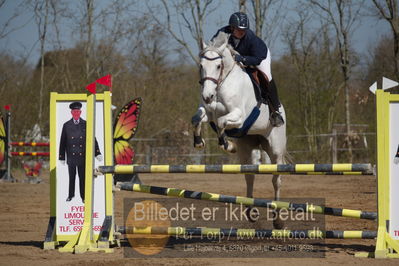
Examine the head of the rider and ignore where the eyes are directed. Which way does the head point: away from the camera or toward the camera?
toward the camera

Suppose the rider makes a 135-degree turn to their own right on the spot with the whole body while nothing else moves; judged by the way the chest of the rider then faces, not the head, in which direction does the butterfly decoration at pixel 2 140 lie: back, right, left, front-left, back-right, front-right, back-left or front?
front-left

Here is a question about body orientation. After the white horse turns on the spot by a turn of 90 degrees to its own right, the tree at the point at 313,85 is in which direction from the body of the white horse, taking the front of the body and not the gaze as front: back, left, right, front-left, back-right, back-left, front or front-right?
front-right

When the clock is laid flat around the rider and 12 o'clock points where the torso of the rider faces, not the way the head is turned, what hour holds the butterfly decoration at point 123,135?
The butterfly decoration is roughly at 3 o'clock from the rider.

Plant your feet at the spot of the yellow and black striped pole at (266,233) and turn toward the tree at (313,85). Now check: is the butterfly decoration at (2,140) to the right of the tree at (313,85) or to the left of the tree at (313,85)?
left
